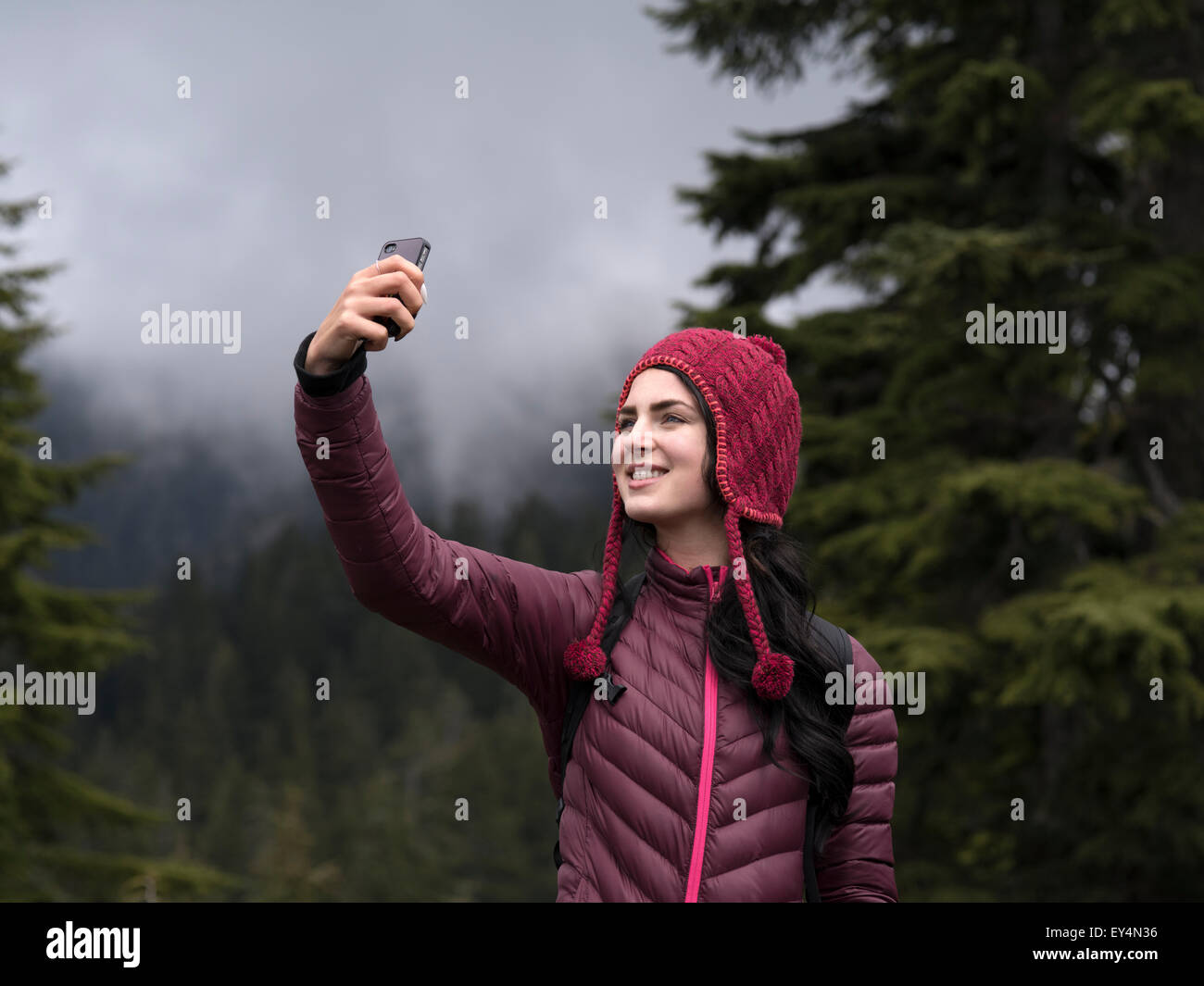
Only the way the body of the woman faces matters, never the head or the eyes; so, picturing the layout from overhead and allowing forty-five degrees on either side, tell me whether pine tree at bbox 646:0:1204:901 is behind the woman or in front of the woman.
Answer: behind

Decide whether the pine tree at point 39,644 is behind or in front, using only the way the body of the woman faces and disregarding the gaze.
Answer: behind

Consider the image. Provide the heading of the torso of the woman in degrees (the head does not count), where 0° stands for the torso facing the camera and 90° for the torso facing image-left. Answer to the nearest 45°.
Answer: approximately 0°
